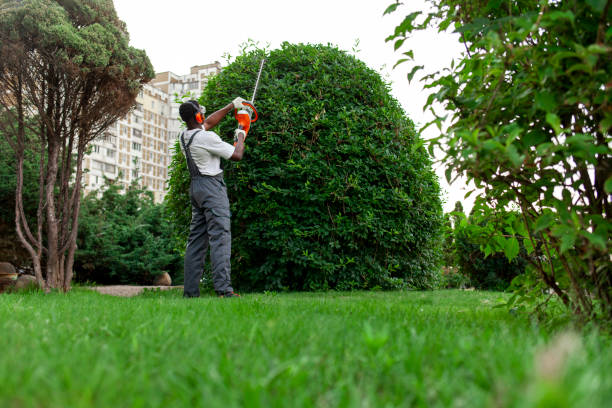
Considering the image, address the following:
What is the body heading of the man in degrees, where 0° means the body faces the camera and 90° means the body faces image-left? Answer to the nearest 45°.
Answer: approximately 225°

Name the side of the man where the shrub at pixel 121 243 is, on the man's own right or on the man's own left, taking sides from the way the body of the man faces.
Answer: on the man's own left

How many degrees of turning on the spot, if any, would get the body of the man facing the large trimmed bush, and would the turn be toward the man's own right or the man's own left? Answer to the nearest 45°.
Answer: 0° — they already face it

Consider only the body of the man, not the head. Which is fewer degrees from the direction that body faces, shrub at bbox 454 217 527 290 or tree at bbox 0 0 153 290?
the shrub

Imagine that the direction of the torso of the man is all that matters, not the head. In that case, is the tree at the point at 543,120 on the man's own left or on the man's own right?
on the man's own right

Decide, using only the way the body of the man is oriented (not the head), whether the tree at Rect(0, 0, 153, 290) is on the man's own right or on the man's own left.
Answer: on the man's own left

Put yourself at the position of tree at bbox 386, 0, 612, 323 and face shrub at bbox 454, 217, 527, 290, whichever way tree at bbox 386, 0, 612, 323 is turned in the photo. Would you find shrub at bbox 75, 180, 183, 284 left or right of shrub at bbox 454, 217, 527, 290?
left

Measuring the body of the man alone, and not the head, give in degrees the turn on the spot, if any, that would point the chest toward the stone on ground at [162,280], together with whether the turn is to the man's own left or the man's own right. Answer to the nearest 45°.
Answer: approximately 45° to the man's own left

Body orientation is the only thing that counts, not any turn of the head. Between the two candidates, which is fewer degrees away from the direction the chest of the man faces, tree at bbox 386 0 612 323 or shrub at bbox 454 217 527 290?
the shrub

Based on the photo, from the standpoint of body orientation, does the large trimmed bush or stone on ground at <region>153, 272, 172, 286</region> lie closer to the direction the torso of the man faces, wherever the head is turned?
the large trimmed bush

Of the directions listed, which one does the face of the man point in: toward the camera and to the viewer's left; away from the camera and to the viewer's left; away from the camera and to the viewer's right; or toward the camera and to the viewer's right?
away from the camera and to the viewer's right
